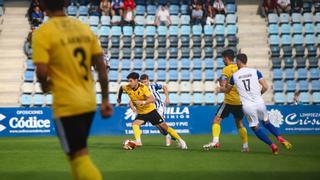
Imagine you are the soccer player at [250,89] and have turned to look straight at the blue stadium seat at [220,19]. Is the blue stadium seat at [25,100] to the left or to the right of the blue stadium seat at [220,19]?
left

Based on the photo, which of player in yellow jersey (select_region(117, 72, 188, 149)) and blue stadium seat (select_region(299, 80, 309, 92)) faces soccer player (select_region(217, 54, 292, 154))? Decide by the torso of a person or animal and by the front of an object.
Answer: the blue stadium seat

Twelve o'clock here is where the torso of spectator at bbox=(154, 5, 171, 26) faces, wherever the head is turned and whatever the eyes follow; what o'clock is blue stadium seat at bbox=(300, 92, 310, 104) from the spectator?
The blue stadium seat is roughly at 10 o'clock from the spectator.

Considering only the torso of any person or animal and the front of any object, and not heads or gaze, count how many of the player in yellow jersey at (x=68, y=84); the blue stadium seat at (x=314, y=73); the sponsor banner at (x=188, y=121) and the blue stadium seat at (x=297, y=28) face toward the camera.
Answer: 3

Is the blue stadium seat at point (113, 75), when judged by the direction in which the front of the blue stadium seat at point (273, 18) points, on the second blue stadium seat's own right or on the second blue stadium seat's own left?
on the second blue stadium seat's own right

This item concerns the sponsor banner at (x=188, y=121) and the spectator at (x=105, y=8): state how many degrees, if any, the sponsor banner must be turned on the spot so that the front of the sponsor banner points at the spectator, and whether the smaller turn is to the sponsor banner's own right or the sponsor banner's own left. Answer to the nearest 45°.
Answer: approximately 135° to the sponsor banner's own right

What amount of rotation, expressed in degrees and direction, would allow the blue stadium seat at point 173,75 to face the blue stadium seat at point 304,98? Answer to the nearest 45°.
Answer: approximately 90° to its left

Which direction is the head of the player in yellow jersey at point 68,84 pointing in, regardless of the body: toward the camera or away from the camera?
away from the camera

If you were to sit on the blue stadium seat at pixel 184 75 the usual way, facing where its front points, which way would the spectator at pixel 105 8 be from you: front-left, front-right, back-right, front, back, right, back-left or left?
back-right

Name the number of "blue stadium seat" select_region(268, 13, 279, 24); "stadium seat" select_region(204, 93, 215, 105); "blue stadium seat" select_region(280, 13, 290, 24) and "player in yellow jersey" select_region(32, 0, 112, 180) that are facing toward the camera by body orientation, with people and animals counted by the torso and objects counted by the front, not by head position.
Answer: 3
